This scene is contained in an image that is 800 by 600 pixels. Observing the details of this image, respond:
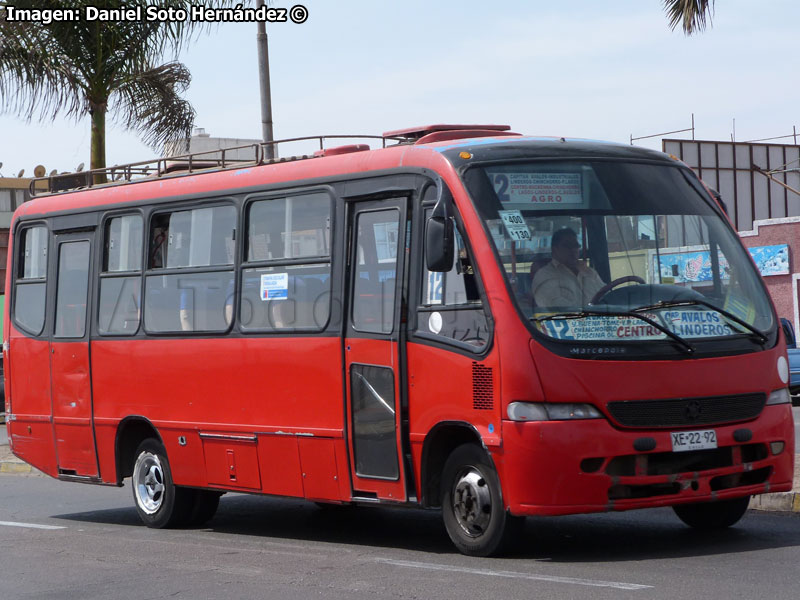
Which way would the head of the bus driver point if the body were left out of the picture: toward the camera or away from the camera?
toward the camera

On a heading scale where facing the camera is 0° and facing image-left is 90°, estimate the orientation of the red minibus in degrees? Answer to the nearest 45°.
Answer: approximately 315°

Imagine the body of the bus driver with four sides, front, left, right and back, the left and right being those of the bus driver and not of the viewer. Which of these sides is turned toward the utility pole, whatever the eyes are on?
back

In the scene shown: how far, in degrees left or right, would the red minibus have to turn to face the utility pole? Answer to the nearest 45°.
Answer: approximately 135° to its left

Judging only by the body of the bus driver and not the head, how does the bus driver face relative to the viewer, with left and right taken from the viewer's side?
facing the viewer and to the right of the viewer
